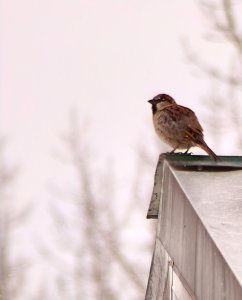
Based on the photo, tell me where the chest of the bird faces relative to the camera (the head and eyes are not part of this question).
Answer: to the viewer's left
